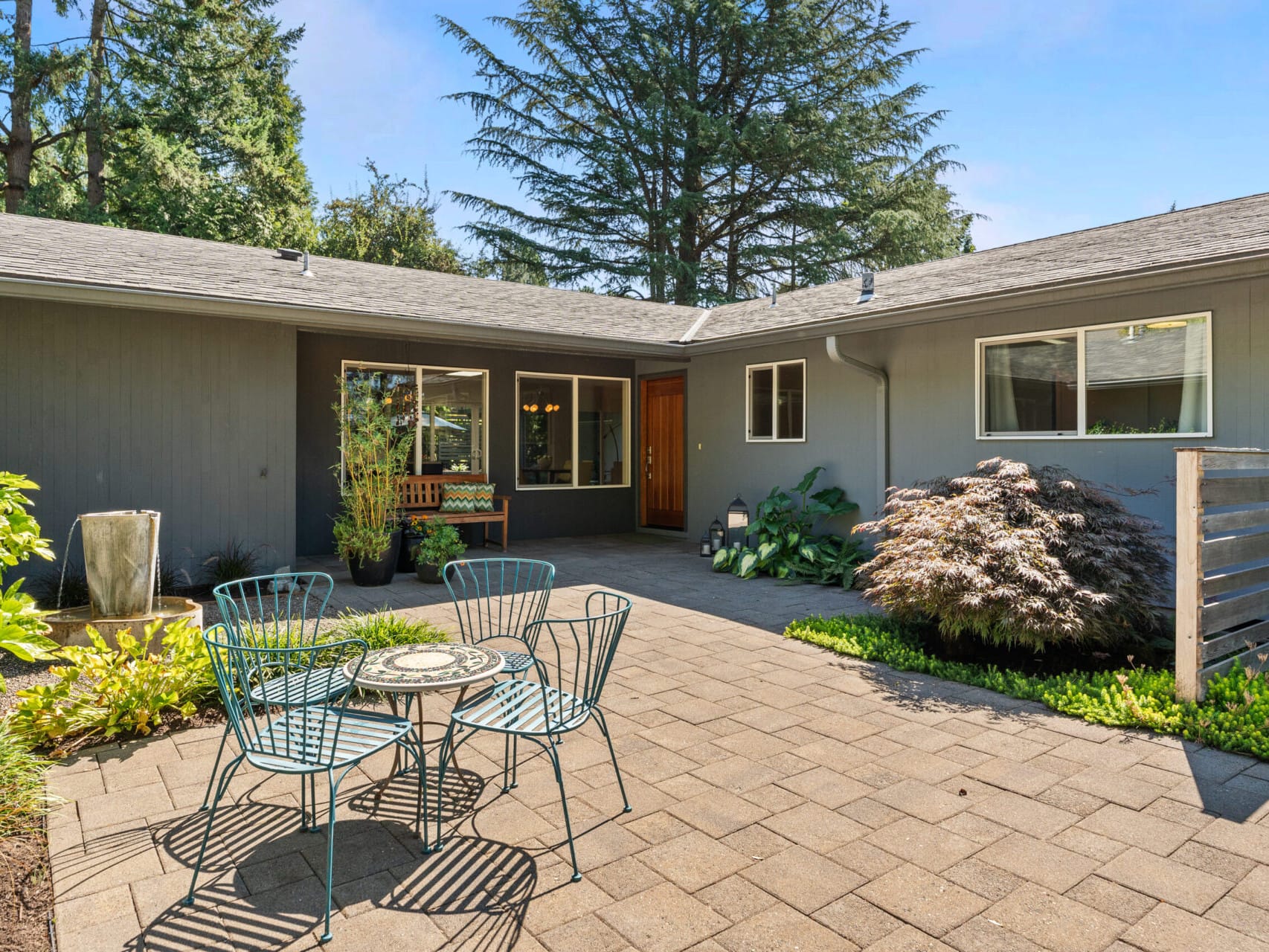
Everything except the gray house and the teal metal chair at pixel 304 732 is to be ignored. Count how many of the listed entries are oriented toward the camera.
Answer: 1

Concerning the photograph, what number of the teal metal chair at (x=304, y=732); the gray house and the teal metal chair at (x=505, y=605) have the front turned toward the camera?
2

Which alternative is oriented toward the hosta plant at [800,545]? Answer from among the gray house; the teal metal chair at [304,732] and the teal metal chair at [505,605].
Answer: the teal metal chair at [304,732]

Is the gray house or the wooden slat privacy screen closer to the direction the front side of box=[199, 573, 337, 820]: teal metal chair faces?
the wooden slat privacy screen

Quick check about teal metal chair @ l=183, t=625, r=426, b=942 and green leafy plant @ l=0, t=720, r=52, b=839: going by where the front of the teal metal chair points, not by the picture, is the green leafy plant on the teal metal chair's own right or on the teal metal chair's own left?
on the teal metal chair's own left

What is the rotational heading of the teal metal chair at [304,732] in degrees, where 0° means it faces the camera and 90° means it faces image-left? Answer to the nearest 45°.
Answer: approximately 225°

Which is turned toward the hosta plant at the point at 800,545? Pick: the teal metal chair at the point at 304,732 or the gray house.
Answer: the teal metal chair

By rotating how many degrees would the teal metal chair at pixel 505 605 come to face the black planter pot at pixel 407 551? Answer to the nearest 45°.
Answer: approximately 180°
